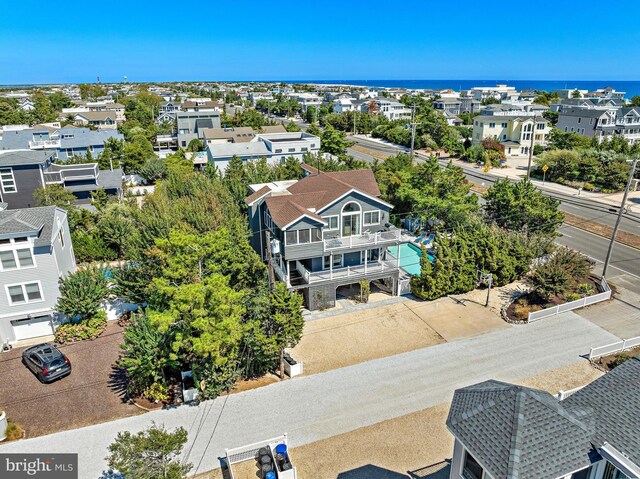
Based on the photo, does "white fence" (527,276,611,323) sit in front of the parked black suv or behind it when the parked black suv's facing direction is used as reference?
behind

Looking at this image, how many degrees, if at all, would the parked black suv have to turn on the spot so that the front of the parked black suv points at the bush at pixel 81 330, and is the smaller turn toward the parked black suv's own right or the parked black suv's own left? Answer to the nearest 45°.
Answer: approximately 90° to the parked black suv's own right

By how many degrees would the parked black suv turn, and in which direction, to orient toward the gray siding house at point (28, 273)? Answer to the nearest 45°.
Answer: approximately 45° to its right

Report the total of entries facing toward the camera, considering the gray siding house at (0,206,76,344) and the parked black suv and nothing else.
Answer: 1

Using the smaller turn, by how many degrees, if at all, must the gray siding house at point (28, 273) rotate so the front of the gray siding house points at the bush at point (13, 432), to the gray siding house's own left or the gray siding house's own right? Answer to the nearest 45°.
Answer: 0° — it already faces it

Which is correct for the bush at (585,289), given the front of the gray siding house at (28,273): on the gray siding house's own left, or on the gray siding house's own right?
on the gray siding house's own left

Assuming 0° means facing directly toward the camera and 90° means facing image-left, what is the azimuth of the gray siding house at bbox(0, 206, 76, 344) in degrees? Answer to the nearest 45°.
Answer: approximately 0°

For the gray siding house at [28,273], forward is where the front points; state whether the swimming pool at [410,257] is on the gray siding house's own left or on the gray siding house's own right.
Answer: on the gray siding house's own left

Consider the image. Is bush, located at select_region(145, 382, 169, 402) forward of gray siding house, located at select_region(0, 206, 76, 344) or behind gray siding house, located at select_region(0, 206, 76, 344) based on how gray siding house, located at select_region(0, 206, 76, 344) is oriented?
forward

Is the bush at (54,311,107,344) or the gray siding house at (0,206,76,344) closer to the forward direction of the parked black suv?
the gray siding house

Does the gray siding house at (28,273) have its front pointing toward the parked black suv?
yes

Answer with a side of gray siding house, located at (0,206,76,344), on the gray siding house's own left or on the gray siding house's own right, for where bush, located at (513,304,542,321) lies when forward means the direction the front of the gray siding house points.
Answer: on the gray siding house's own left

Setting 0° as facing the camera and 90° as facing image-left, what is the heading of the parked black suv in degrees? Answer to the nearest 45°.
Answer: approximately 135°

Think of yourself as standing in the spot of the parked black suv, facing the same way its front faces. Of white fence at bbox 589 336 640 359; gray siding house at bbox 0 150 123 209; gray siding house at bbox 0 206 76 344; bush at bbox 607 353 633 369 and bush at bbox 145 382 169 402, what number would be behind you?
3
